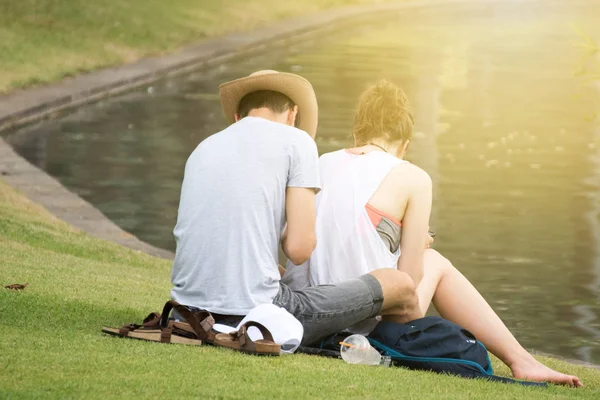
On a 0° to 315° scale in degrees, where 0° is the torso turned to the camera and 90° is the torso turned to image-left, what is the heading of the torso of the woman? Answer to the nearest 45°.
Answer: approximately 225°

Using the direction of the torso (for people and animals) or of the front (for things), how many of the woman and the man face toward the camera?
0

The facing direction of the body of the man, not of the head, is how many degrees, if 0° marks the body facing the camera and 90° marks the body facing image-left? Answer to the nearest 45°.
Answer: approximately 225°
